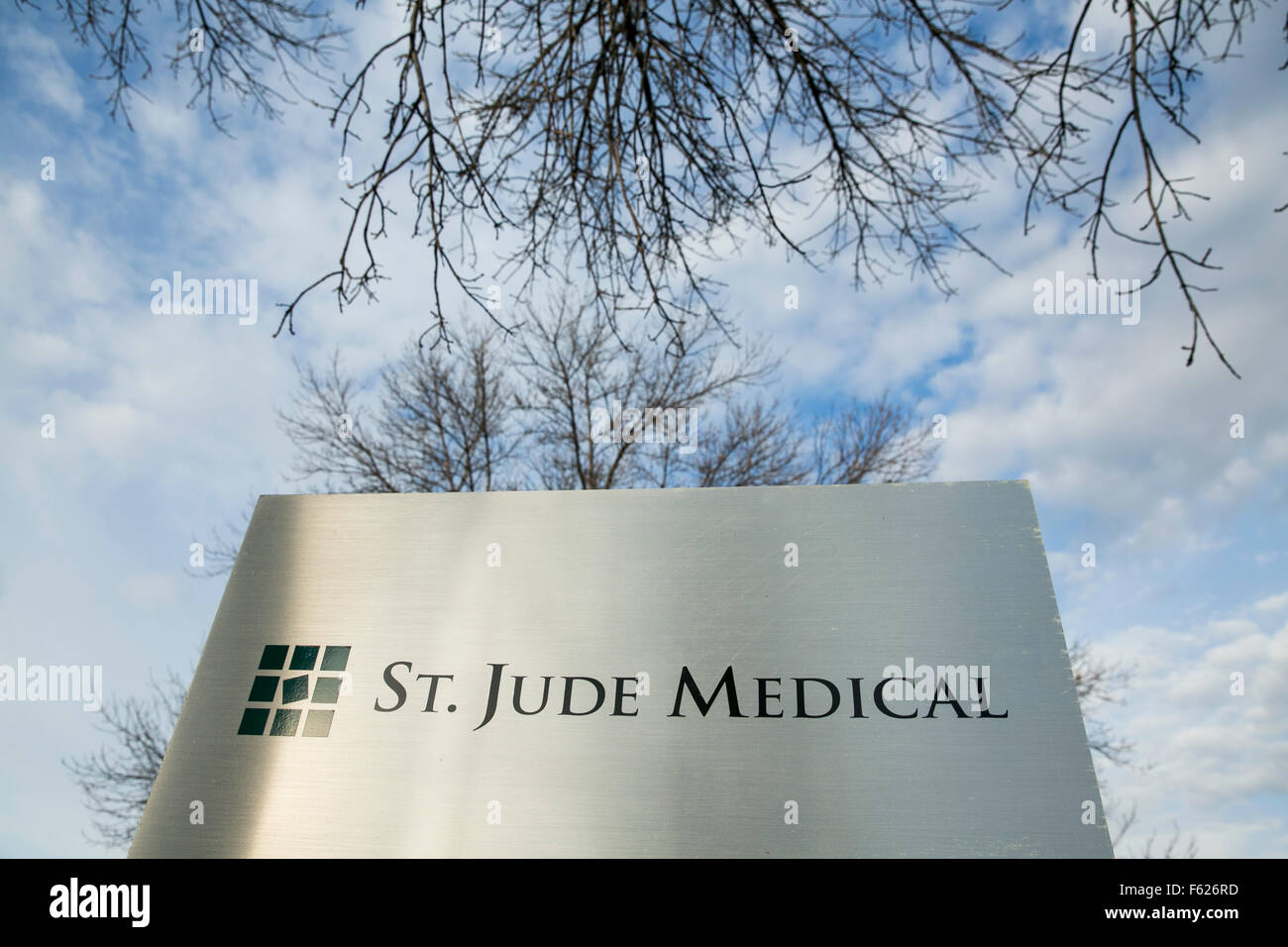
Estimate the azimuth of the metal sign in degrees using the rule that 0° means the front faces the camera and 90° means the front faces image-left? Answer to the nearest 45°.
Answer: approximately 0°
